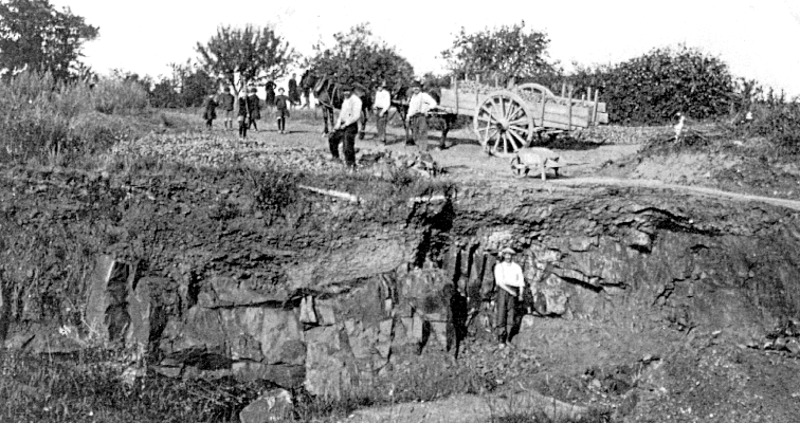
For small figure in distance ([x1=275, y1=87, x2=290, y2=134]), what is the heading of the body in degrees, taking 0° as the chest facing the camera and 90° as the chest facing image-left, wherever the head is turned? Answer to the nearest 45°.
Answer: approximately 0°

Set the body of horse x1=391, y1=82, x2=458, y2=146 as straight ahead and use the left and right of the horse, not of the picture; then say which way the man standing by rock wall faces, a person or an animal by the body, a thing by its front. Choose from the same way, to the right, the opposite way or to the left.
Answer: to the left

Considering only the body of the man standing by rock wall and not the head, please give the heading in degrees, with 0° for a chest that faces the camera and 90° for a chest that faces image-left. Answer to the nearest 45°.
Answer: approximately 0°

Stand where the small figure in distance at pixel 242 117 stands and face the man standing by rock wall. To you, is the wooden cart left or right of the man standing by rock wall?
left

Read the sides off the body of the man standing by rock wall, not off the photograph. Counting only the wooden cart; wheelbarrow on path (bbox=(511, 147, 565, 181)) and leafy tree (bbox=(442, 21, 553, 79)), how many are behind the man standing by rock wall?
3

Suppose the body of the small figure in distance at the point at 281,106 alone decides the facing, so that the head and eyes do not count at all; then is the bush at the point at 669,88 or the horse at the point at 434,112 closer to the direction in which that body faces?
the horse

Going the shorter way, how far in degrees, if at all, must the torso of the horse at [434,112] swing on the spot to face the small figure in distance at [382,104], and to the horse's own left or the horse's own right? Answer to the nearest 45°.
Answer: approximately 45° to the horse's own left

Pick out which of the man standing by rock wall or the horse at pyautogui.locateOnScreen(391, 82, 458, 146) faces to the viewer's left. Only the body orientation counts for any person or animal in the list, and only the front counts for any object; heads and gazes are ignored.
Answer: the horse

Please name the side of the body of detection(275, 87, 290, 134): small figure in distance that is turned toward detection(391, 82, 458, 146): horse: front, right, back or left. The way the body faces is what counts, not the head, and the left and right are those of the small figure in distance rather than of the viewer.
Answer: left

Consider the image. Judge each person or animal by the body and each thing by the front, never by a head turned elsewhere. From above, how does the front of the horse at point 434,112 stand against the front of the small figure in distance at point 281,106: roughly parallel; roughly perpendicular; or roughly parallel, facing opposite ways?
roughly perpendicular

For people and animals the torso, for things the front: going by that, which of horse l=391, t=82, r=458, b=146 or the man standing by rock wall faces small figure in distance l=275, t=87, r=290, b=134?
the horse

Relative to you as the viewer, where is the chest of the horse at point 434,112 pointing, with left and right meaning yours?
facing to the left of the viewer

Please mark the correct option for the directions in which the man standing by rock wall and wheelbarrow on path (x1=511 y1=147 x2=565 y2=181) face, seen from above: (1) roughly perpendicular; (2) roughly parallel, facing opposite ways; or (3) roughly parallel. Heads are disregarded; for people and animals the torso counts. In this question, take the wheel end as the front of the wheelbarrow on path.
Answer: roughly perpendicular

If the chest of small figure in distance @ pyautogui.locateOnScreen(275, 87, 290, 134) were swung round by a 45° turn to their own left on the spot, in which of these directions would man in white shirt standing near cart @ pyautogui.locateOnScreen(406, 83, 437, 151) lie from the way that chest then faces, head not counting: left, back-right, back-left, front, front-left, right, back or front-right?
front
